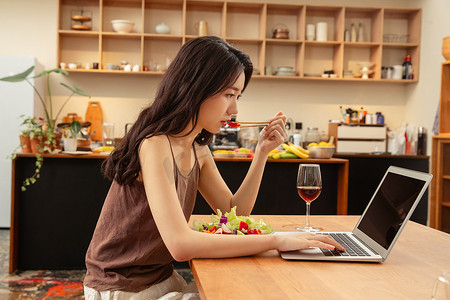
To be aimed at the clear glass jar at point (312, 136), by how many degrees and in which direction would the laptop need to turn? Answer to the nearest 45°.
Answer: approximately 90° to its right

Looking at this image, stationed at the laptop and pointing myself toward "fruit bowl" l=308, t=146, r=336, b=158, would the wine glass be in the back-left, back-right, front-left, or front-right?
front-left

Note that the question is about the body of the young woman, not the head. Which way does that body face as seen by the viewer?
to the viewer's right

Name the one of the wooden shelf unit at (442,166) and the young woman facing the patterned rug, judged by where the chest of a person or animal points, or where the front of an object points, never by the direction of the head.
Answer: the wooden shelf unit

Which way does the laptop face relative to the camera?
to the viewer's left

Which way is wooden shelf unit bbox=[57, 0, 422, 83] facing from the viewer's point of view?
toward the camera

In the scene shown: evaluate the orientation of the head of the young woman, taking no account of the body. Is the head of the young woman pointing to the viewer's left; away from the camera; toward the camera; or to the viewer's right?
to the viewer's right

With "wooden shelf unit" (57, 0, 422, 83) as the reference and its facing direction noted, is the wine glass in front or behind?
in front

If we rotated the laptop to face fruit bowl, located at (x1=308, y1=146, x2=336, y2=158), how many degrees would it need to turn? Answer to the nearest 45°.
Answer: approximately 90° to its right

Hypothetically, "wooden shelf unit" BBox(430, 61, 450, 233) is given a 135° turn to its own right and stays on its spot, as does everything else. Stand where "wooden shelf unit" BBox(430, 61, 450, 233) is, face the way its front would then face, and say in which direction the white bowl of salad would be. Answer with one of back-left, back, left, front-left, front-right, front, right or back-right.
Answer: back

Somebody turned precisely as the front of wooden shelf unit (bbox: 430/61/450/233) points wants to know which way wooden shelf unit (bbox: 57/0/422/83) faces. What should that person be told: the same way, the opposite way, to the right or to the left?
to the left

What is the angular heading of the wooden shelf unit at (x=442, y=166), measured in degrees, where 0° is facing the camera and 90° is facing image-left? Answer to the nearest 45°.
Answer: approximately 45°

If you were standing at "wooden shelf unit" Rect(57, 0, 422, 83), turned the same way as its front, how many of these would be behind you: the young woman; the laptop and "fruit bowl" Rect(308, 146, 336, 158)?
0

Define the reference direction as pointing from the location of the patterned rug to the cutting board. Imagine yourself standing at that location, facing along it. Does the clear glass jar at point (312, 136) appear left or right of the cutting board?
right

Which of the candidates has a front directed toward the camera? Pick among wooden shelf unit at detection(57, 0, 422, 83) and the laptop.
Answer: the wooden shelf unit
